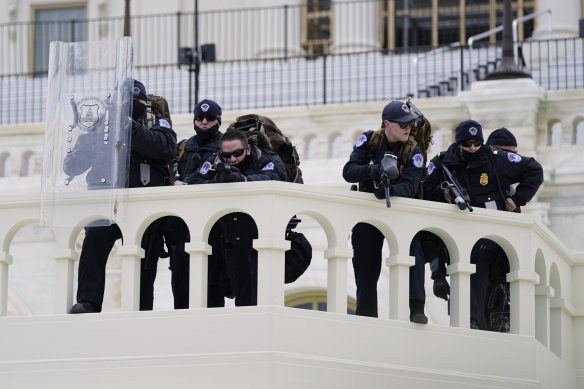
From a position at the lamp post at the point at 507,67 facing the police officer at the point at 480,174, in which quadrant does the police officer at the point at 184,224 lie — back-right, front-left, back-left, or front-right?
front-right

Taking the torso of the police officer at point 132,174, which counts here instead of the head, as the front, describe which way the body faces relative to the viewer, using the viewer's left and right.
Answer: facing the viewer and to the left of the viewer

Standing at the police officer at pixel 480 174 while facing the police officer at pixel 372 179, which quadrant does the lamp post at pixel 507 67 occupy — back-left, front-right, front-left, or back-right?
back-right

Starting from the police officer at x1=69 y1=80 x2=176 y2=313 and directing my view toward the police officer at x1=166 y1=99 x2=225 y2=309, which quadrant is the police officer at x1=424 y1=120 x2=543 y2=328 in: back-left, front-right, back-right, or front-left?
front-right

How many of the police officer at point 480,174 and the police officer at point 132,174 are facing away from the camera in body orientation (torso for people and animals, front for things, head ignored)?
0

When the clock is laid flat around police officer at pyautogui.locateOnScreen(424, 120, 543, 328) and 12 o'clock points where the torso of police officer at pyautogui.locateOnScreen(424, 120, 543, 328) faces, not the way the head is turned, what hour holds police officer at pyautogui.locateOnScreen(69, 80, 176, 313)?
police officer at pyautogui.locateOnScreen(69, 80, 176, 313) is roughly at 2 o'clock from police officer at pyautogui.locateOnScreen(424, 120, 543, 328).

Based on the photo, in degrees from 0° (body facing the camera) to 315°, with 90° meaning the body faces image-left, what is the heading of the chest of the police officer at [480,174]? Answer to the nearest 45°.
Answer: approximately 0°

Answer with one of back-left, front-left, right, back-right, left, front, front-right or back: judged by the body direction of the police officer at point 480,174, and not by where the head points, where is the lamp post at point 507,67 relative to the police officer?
back

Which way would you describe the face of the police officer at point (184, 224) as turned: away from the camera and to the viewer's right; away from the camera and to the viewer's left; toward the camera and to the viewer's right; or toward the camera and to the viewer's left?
toward the camera and to the viewer's left

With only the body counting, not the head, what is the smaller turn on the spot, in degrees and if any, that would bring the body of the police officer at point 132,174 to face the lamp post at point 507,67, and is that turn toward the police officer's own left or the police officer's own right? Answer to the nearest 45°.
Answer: approximately 180°
